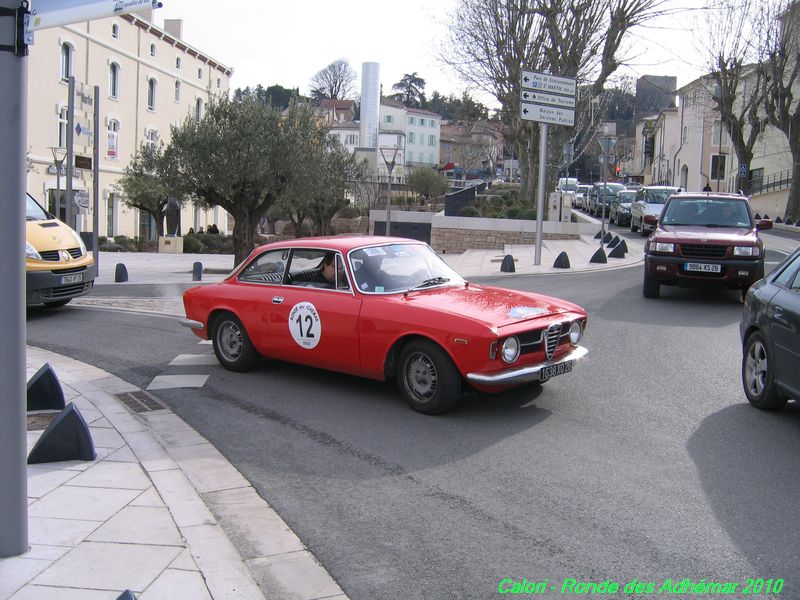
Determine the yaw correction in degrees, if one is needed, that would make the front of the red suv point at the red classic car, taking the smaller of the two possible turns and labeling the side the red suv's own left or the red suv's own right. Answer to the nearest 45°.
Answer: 0° — it already faces it

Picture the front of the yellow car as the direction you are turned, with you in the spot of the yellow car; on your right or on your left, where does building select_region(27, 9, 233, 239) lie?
on your left

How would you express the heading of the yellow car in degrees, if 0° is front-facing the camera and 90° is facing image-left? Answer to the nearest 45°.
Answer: approximately 315°

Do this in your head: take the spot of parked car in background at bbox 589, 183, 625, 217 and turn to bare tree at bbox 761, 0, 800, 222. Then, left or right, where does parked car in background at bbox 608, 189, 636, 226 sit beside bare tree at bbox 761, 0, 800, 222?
right

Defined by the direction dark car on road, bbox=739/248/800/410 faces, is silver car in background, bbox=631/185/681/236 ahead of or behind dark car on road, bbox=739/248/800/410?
behind

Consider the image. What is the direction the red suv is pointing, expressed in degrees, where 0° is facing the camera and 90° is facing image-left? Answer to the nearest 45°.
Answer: approximately 0°

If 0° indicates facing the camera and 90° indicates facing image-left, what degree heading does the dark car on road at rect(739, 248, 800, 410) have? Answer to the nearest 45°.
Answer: approximately 315°

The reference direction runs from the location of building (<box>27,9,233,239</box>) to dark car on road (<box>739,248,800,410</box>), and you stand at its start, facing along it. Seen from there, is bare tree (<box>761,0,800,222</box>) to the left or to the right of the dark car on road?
left

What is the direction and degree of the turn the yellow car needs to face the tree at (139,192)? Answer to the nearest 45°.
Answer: approximately 135° to its left

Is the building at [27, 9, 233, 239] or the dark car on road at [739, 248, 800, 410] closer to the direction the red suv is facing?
the dark car on road

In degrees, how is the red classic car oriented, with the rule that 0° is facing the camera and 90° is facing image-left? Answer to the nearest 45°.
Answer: approximately 315°
